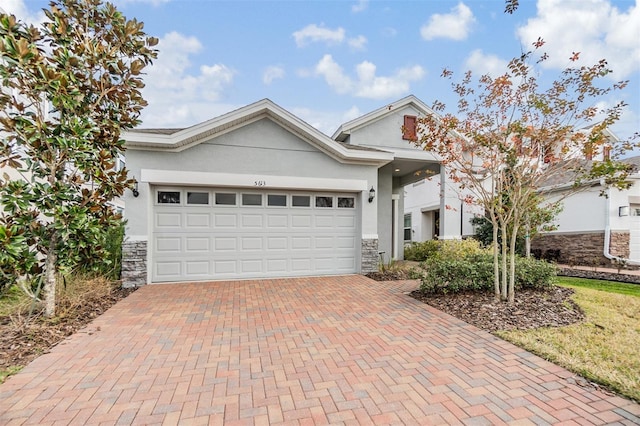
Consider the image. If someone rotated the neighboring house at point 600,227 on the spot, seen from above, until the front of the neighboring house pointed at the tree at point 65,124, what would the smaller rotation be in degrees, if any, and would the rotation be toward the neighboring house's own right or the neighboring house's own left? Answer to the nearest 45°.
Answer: approximately 90° to the neighboring house's own right

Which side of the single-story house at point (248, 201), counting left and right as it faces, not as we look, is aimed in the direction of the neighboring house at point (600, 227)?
left

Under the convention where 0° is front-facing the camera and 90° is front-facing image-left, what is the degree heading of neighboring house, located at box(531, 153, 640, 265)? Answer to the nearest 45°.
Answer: approximately 315°

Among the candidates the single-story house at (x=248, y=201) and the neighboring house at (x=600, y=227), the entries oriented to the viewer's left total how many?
0

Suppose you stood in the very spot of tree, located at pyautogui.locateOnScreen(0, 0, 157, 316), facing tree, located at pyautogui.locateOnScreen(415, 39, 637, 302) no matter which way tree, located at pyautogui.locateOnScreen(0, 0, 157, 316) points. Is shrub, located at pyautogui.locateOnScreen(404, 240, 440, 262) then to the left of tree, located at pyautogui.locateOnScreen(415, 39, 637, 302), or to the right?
left

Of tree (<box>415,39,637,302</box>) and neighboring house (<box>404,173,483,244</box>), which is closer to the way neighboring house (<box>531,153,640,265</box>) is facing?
the tree

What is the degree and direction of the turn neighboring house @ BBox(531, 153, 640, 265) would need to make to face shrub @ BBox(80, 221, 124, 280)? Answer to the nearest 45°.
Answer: approximately 90° to its right

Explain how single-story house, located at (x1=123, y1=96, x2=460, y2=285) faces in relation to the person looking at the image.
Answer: facing the viewer

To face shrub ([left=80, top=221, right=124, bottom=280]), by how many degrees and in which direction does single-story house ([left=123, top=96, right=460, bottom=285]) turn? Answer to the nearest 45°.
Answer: approximately 90° to its right

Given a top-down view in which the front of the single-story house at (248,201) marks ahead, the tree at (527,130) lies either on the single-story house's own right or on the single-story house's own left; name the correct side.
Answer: on the single-story house's own left

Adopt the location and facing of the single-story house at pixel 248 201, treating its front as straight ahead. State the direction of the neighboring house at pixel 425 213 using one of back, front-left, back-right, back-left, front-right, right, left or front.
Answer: back-left
